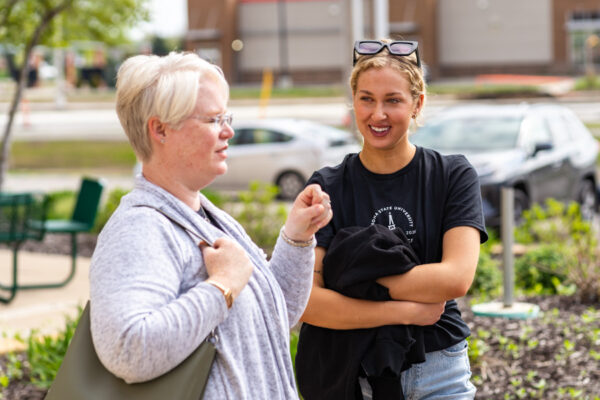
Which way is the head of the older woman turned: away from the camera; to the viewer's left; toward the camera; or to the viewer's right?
to the viewer's right

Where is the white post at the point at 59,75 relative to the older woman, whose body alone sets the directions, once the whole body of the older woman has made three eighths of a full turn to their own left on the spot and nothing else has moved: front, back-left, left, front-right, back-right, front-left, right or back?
front-right

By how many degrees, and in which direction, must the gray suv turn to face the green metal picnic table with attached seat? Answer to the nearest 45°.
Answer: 0° — it already faces it

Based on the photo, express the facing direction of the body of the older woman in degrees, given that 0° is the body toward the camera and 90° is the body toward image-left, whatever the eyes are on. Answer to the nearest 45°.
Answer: approximately 270°

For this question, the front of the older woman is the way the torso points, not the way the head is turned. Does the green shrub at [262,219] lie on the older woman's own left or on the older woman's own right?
on the older woman's own left

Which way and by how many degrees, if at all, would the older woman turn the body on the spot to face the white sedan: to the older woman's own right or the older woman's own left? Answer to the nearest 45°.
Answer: approximately 90° to the older woman's own left
